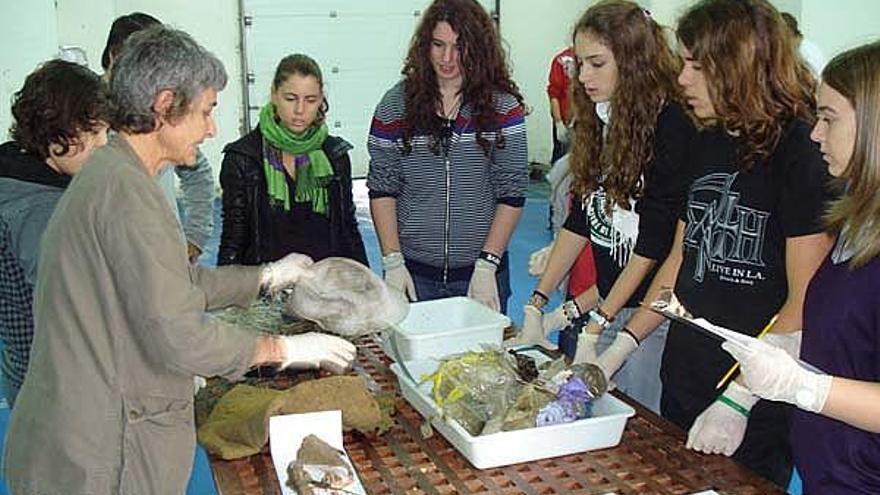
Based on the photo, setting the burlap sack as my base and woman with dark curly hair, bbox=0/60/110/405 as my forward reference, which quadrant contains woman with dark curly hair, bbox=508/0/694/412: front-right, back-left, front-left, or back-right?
back-right

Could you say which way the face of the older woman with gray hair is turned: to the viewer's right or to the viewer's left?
to the viewer's right

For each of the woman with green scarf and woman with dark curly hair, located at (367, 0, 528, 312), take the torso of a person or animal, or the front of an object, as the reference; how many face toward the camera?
2

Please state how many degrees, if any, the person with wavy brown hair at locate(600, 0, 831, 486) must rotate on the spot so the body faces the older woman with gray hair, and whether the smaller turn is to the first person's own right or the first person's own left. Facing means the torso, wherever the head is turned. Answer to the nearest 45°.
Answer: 0° — they already face them

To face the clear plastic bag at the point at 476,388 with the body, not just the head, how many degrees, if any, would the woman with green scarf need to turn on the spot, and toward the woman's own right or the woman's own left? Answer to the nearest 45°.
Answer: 0° — they already face it

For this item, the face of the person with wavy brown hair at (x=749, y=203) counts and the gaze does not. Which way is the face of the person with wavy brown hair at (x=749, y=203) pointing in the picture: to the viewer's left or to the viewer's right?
to the viewer's left

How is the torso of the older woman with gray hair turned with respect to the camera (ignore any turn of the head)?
to the viewer's right

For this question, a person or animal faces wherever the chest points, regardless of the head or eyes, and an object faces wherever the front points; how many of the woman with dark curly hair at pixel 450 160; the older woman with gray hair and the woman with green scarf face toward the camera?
2
